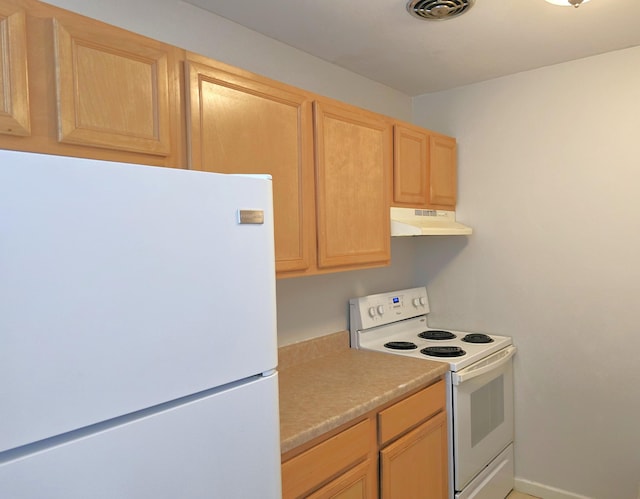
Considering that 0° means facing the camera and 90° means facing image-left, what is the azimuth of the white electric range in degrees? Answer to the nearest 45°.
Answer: approximately 315°

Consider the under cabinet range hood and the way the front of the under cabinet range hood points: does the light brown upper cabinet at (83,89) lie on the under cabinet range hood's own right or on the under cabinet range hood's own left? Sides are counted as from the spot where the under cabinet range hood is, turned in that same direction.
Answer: on the under cabinet range hood's own right

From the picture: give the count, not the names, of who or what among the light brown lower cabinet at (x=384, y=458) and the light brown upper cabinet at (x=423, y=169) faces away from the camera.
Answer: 0

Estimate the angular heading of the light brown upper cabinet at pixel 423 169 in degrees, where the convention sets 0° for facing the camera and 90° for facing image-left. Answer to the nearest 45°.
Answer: approximately 315°

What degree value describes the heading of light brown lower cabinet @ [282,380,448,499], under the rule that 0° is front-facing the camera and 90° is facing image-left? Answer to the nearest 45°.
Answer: approximately 315°

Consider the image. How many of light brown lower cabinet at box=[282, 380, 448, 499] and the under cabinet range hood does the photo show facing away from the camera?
0
